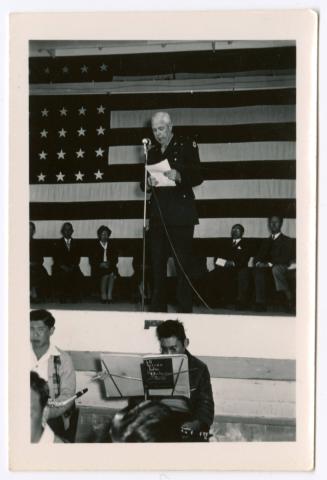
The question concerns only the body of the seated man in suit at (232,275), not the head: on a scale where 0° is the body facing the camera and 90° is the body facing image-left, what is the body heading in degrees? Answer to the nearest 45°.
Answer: approximately 45°
